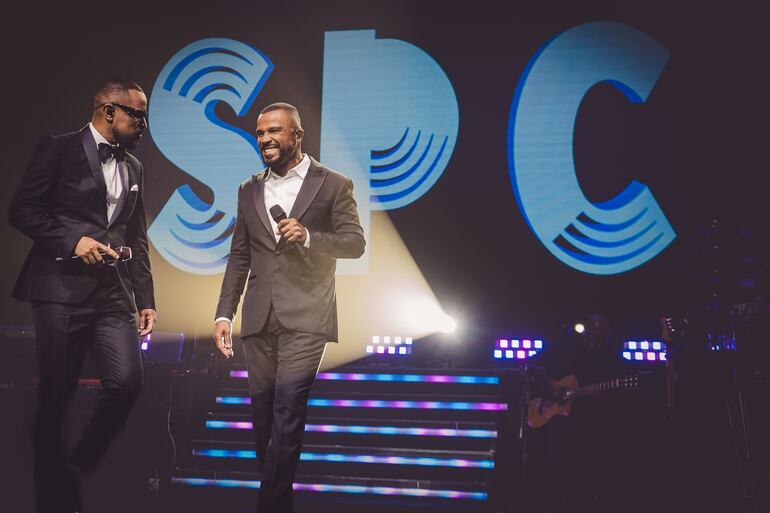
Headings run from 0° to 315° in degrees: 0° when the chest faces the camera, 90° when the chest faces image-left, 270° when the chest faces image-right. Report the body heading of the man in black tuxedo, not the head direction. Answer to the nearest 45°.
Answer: approximately 315°

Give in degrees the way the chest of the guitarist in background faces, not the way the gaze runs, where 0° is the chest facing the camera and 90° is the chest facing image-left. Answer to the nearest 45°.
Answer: approximately 45°

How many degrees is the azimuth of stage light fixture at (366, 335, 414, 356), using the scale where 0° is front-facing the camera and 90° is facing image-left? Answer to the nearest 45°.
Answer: approximately 0°

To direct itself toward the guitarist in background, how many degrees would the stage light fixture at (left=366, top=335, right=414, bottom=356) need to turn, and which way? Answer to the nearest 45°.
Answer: approximately 45° to its left

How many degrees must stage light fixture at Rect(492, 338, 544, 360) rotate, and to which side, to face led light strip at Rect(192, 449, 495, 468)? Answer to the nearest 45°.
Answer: approximately 45° to its right

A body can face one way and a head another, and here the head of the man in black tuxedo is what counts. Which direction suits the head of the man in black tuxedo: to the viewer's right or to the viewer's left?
to the viewer's right

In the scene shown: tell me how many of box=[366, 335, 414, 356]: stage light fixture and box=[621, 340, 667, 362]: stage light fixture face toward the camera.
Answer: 2

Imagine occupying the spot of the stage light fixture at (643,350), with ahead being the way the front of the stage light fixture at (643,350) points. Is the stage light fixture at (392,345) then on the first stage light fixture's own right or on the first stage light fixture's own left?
on the first stage light fixture's own right

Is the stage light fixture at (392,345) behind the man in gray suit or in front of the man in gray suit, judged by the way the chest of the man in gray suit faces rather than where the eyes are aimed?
behind
